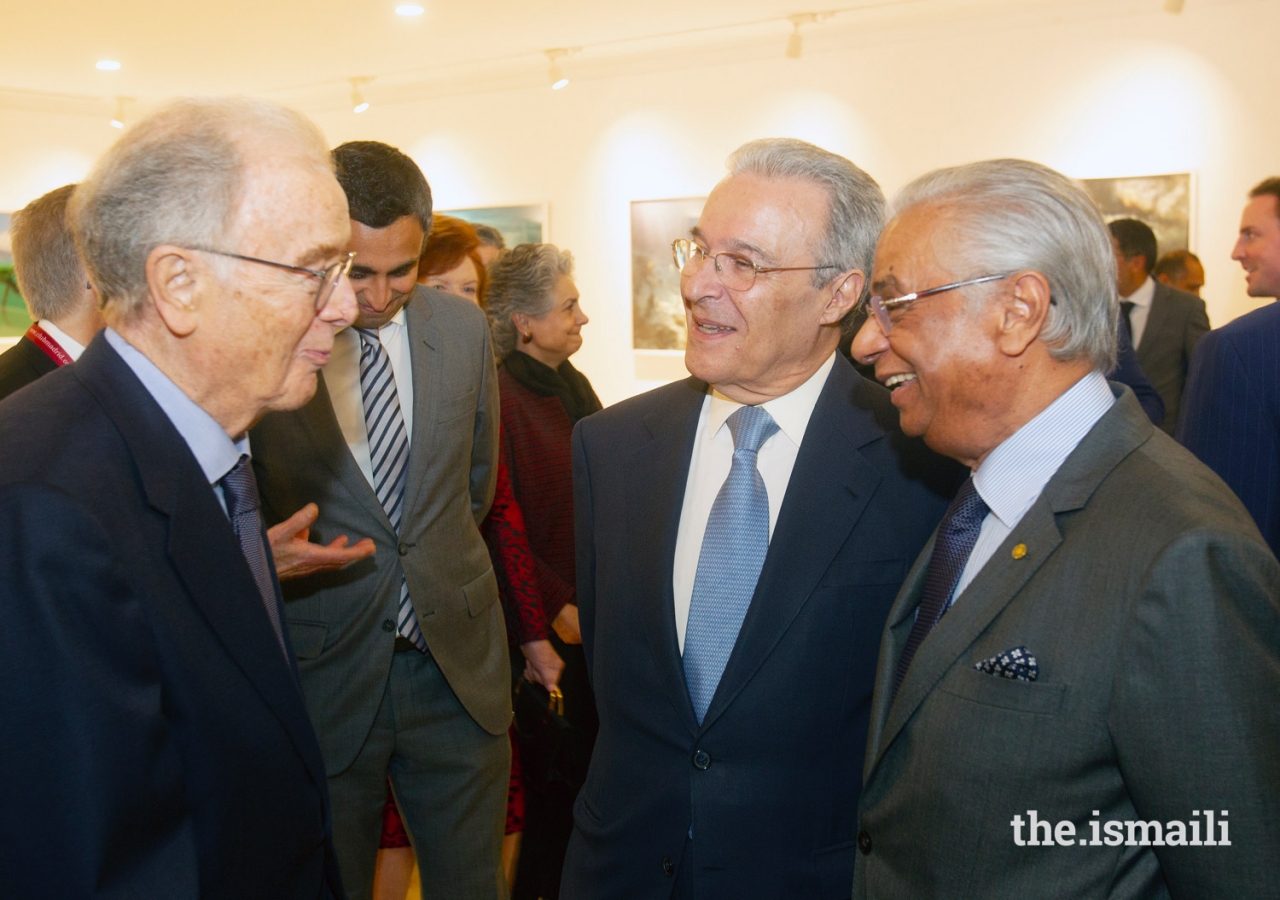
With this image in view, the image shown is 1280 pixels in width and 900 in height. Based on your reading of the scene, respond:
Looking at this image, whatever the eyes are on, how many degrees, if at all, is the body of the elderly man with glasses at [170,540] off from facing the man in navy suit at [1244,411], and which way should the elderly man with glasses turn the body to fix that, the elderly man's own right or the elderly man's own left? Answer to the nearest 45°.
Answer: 0° — they already face them

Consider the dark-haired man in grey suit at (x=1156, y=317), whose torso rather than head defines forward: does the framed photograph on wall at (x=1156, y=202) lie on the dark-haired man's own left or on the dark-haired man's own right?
on the dark-haired man's own right

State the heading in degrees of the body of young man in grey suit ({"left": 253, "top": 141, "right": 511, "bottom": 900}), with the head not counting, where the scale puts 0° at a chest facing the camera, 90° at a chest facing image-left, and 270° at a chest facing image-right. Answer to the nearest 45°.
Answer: approximately 0°

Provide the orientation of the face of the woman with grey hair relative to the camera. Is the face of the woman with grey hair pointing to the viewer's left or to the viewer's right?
to the viewer's right

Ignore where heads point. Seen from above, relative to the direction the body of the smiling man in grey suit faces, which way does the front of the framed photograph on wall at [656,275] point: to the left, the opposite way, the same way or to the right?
to the left

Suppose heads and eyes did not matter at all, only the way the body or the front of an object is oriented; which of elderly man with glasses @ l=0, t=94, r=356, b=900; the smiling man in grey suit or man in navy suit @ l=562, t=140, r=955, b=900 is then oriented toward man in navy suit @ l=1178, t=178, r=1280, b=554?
the elderly man with glasses

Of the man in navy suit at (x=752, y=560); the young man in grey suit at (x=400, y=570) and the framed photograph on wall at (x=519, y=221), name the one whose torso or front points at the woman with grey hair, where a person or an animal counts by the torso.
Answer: the framed photograph on wall

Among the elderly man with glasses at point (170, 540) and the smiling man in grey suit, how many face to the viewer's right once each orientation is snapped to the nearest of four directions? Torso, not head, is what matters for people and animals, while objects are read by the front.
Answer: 1

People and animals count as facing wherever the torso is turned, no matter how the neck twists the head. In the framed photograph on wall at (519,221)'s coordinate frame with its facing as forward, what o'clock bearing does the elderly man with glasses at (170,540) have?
The elderly man with glasses is roughly at 12 o'clock from the framed photograph on wall.

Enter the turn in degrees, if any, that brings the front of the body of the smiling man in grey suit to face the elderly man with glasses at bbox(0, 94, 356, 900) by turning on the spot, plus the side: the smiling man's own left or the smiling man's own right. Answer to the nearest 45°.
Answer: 0° — they already face them
